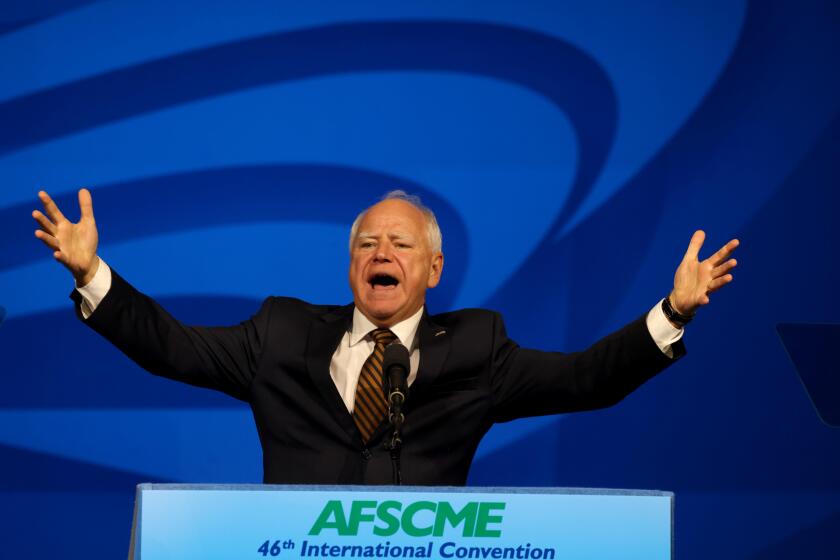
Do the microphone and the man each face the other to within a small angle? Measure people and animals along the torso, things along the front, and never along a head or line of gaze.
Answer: yes

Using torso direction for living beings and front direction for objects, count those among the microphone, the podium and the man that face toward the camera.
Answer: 2

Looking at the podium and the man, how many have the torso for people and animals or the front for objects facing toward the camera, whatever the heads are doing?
2

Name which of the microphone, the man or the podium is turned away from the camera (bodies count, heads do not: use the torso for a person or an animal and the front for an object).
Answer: the microphone

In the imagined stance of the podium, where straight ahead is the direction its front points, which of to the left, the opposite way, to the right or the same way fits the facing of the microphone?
the opposite way

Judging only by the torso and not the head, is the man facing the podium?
yes

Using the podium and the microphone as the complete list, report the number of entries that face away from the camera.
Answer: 1

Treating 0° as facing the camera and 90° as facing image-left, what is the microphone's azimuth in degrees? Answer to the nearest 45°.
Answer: approximately 180°

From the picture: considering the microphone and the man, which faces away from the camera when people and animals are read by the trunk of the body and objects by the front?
the microphone

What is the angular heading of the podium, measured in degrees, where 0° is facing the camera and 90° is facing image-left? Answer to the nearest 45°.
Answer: approximately 0°

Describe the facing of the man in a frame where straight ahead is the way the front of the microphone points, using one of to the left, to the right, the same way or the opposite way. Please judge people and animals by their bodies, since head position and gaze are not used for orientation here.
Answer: the opposite way

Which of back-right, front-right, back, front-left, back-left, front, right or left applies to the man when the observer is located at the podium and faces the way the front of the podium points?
back
